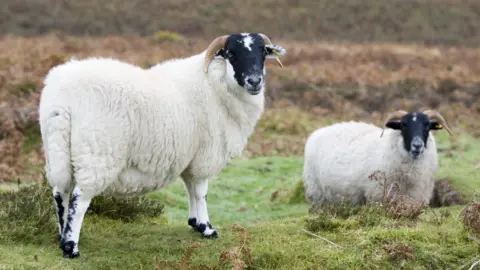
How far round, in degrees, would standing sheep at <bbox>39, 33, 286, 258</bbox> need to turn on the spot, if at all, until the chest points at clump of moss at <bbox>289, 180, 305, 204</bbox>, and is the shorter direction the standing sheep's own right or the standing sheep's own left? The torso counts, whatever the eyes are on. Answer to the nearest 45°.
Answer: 0° — it already faces it

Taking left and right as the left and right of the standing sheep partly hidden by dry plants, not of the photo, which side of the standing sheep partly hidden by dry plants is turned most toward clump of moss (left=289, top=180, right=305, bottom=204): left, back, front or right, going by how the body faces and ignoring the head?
back

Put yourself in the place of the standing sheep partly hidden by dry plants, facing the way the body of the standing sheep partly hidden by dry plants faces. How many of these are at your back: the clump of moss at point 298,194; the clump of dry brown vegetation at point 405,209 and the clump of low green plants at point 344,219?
1

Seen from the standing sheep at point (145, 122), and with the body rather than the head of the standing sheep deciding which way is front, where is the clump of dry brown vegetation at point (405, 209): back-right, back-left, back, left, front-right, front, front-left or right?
front-right

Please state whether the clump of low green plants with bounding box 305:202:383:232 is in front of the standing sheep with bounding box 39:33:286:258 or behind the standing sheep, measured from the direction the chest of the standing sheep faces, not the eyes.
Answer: in front

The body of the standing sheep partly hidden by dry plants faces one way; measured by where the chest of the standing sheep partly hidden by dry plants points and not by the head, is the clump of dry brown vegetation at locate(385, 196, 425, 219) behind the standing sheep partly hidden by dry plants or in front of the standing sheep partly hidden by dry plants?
in front

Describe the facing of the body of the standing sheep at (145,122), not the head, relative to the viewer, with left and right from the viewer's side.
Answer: facing away from the viewer and to the right of the viewer

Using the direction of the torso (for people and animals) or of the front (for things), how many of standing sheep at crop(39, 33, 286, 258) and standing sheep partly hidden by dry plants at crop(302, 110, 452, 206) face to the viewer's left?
0
